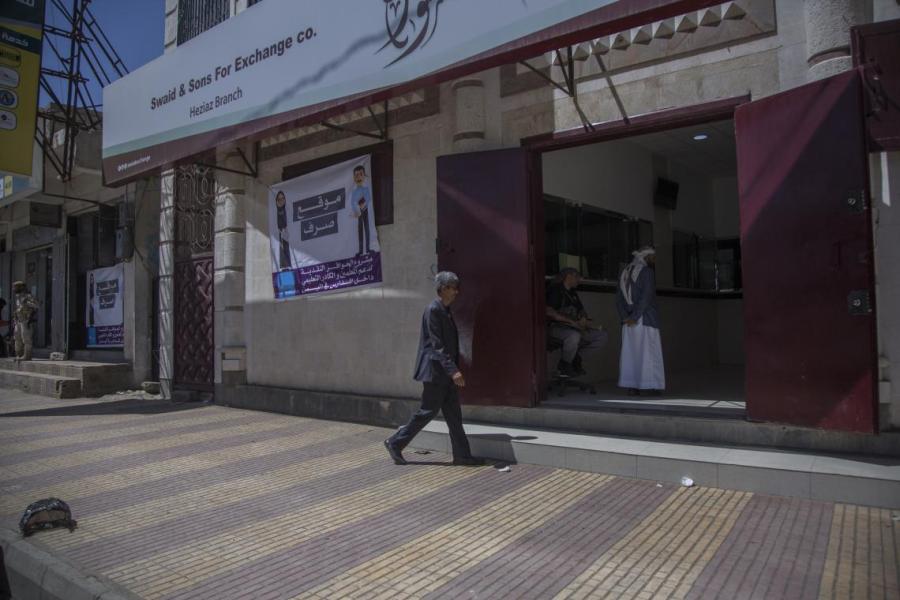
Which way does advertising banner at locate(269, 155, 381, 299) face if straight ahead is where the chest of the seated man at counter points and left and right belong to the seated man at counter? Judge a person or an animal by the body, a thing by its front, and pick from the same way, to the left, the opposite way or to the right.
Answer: to the right

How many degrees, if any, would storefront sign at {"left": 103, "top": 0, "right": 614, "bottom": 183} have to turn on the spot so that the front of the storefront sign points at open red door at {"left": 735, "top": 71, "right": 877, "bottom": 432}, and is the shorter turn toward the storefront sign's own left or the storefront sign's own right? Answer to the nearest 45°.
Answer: approximately 90° to the storefront sign's own left

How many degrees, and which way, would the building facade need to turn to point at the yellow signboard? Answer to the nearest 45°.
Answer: approximately 45° to its right

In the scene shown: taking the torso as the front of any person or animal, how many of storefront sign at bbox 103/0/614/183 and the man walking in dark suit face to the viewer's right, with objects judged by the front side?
1

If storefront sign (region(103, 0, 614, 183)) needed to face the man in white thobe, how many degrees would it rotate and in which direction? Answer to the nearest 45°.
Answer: approximately 135° to its left

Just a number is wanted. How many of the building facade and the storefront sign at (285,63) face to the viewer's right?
0

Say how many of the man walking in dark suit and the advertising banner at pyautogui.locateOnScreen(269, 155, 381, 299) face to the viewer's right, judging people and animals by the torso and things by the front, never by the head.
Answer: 1

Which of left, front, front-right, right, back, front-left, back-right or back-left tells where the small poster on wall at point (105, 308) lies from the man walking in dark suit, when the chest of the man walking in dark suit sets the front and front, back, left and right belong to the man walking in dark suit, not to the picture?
back-left

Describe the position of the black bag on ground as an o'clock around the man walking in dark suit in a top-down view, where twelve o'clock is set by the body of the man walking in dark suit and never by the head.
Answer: The black bag on ground is roughly at 5 o'clock from the man walking in dark suit.

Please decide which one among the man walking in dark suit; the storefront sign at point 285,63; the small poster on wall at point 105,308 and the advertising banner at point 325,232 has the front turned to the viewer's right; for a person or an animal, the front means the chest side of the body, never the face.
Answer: the man walking in dark suit

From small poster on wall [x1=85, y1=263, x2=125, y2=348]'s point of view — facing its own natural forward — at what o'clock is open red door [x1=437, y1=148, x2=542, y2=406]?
The open red door is roughly at 10 o'clock from the small poster on wall.

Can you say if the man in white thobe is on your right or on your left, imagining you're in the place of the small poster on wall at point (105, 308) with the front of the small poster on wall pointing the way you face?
on your left

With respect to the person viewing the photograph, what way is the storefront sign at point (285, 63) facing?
facing the viewer and to the left of the viewer

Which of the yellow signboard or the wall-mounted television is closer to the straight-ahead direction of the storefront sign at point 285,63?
the yellow signboard

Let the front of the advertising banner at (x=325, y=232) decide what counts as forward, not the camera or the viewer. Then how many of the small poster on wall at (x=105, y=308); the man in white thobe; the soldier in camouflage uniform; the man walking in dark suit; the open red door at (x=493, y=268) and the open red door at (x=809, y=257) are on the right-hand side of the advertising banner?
2

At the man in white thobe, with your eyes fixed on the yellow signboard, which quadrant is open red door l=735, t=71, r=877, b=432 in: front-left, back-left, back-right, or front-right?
back-left

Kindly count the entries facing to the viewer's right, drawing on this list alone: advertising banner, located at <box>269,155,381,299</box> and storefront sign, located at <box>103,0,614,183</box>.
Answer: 0

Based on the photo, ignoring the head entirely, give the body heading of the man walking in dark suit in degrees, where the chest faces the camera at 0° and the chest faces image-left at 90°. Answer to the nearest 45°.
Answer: approximately 270°
